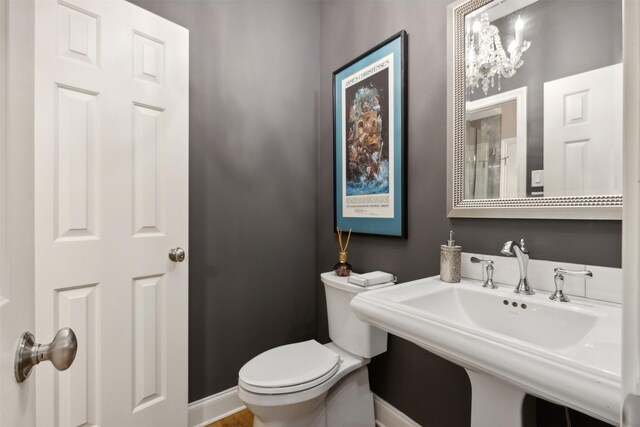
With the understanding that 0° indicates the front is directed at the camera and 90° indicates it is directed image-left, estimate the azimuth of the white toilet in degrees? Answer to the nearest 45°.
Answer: approximately 45°

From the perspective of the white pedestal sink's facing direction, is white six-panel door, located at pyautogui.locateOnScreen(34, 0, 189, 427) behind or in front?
in front

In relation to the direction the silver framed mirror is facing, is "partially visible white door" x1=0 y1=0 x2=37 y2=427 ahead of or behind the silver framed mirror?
ahead

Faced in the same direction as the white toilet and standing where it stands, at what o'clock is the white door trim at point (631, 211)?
The white door trim is roughly at 10 o'clock from the white toilet.

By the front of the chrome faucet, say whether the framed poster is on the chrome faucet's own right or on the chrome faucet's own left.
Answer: on the chrome faucet's own right

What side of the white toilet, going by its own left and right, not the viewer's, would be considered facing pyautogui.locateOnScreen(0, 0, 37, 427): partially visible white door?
front

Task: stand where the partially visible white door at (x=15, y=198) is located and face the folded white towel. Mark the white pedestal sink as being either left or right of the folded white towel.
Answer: right

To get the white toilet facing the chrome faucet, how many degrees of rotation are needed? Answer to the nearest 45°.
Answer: approximately 90° to its left
